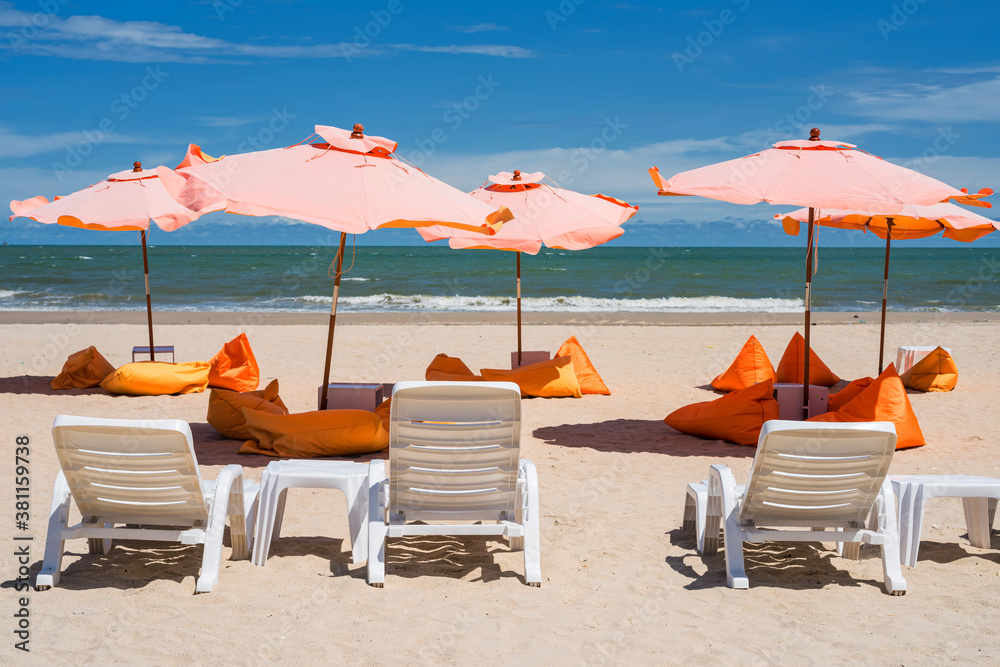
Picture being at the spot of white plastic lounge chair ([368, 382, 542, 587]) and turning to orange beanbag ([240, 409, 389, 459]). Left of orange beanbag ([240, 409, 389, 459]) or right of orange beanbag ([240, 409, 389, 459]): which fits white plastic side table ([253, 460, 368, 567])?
left

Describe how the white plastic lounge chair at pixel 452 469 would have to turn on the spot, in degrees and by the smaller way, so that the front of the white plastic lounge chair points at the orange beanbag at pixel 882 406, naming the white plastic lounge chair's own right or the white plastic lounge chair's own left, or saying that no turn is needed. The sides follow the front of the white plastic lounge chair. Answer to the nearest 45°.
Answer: approximately 45° to the white plastic lounge chair's own right

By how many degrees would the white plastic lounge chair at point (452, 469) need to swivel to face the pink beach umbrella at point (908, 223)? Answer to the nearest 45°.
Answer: approximately 45° to its right

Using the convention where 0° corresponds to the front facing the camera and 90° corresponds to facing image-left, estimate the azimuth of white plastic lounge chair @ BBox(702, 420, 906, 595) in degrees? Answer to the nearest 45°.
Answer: approximately 180°

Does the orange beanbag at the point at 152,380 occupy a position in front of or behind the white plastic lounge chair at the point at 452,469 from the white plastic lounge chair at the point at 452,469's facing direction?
in front

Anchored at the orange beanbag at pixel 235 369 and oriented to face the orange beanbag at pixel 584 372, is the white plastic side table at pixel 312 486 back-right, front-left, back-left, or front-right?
front-right

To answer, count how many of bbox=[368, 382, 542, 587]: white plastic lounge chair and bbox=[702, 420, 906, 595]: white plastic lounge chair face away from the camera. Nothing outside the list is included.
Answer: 2

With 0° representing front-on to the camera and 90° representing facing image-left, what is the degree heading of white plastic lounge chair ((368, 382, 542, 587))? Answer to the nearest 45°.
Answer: approximately 180°

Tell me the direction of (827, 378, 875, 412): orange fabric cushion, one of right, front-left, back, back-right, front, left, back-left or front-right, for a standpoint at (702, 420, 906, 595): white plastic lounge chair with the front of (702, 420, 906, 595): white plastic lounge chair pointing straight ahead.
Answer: front

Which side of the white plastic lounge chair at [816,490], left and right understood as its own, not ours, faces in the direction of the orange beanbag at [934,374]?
front

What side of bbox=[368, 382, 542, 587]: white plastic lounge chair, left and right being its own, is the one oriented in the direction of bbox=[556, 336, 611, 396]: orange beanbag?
front

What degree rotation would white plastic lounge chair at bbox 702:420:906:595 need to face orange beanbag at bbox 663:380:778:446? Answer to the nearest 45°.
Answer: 0° — it already faces it

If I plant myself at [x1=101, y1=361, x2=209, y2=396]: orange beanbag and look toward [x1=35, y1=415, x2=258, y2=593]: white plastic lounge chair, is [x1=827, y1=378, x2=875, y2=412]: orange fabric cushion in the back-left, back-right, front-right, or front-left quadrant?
front-left
